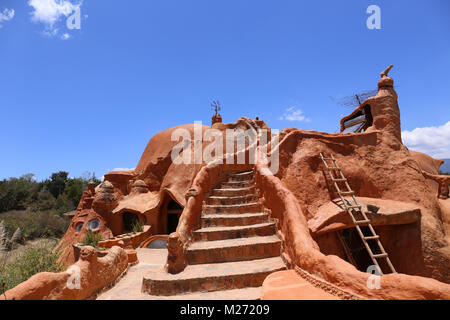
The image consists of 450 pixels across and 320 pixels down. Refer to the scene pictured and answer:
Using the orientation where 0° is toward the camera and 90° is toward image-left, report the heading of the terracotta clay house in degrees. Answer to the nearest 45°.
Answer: approximately 0°

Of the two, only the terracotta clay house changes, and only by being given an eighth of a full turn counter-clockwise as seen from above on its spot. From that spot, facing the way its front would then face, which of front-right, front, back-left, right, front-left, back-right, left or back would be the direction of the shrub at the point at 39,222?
back

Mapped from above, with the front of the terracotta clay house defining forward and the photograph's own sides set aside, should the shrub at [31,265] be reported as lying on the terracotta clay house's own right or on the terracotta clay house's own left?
on the terracotta clay house's own right

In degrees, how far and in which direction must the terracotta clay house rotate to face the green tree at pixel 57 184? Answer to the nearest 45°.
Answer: approximately 135° to its right

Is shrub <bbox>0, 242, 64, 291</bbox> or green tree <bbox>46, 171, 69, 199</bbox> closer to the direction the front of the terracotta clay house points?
the shrub
